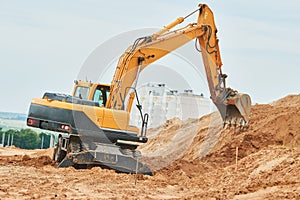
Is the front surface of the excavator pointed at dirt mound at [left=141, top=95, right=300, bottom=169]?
yes

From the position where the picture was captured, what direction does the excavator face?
facing away from the viewer and to the right of the viewer
